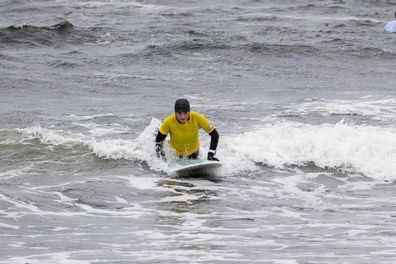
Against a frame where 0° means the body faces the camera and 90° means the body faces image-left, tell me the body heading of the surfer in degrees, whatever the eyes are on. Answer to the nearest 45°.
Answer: approximately 0°
